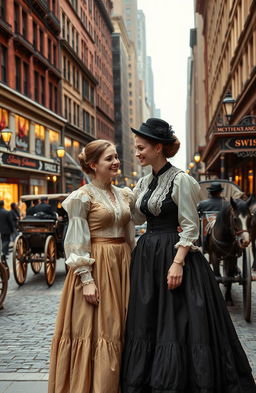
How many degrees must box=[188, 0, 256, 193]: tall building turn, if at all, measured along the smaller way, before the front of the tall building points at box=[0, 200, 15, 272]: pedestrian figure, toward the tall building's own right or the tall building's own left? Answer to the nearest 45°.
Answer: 0° — it already faces it

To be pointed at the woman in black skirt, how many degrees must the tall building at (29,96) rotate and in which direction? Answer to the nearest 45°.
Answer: approximately 45° to its right

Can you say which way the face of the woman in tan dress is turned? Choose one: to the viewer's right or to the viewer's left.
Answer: to the viewer's right

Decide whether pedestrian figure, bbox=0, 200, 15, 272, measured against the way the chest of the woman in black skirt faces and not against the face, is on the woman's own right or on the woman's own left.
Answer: on the woman's own right

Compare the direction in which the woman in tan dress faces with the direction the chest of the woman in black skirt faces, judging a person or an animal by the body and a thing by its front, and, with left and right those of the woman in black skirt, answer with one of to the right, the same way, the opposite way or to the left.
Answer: to the left

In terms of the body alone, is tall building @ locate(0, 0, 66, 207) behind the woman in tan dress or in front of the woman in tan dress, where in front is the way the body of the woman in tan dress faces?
behind

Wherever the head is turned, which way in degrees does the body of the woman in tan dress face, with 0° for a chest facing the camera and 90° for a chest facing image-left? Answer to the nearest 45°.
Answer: approximately 315°

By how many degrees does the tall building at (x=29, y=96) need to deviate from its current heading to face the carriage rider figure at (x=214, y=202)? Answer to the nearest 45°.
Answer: approximately 45° to its right

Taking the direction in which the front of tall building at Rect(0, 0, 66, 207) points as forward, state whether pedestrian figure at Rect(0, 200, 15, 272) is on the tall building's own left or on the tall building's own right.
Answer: on the tall building's own right

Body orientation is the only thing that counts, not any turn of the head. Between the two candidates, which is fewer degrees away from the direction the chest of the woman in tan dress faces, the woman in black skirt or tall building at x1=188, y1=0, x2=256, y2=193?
the woman in black skirt

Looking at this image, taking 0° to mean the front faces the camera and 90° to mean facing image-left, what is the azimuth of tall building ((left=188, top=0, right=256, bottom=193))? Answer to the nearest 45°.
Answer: approximately 45°
